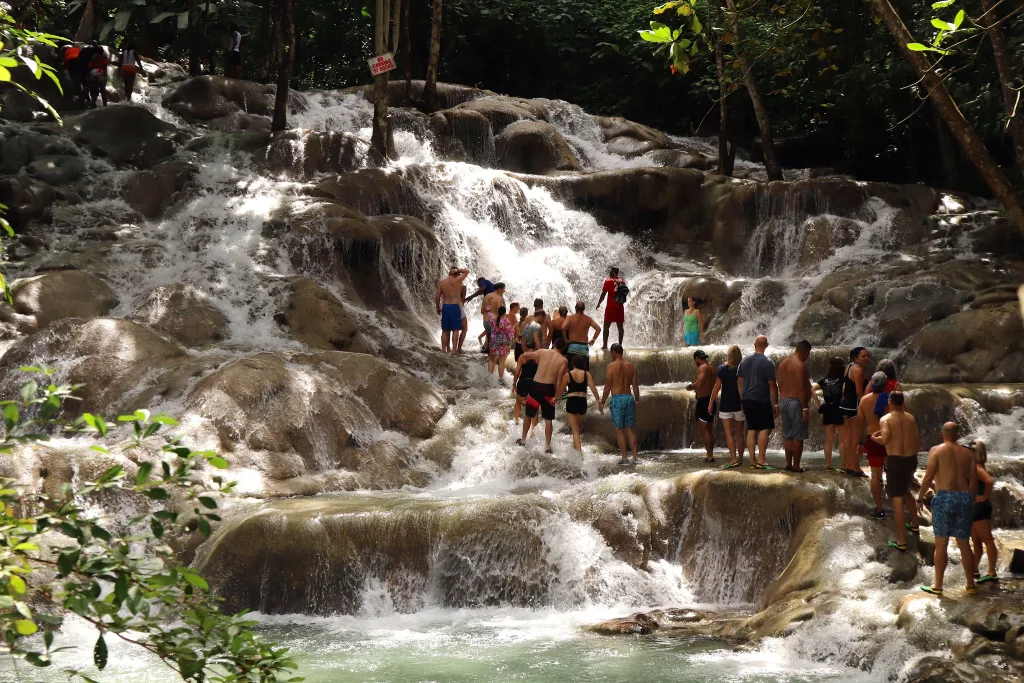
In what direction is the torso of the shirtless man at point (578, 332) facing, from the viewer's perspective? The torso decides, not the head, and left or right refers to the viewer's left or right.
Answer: facing away from the viewer

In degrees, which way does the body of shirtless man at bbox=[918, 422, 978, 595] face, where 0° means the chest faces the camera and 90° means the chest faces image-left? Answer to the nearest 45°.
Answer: approximately 180°

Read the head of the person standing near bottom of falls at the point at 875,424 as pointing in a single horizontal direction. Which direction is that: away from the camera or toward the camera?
away from the camera

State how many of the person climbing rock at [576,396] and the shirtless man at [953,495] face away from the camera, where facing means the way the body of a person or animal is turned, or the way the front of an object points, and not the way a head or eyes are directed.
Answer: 2

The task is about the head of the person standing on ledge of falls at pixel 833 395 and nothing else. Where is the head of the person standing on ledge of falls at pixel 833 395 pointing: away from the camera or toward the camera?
away from the camera

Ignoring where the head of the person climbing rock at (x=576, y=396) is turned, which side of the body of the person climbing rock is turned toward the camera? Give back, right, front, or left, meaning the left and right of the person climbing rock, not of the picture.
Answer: back

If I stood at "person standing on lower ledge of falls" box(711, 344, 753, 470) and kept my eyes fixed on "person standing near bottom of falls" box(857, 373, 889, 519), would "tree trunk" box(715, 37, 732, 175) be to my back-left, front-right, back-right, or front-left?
back-left

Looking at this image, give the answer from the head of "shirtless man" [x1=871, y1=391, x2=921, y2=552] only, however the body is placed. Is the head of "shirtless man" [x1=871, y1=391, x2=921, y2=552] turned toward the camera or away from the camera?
away from the camera

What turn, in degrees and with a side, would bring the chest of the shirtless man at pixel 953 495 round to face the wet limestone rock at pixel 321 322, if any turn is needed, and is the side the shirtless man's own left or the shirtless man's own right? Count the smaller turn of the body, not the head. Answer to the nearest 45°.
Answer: approximately 45° to the shirtless man's own left

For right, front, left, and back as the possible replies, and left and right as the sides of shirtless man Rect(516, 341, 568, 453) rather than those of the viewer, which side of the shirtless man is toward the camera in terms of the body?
back

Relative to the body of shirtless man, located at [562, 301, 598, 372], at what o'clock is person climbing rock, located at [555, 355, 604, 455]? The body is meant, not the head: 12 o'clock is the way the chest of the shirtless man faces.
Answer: The person climbing rock is roughly at 6 o'clock from the shirtless man.

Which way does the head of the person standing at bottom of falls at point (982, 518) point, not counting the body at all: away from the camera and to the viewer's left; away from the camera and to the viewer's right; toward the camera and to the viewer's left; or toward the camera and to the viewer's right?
away from the camera and to the viewer's left

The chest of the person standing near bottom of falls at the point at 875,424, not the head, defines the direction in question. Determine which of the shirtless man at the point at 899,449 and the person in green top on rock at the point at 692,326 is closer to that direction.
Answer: the person in green top on rock
